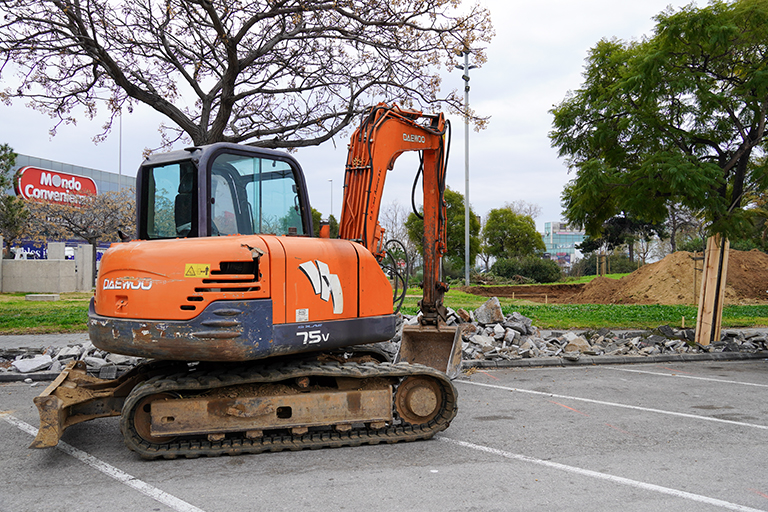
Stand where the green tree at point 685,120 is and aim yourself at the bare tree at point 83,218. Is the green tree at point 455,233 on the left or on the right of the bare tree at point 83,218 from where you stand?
right

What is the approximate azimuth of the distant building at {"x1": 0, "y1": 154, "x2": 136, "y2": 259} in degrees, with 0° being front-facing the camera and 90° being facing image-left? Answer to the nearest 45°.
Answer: approximately 315°

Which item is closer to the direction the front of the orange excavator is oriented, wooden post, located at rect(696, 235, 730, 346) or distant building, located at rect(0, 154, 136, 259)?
the wooden post

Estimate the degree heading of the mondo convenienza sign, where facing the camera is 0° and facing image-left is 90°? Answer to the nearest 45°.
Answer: approximately 315°

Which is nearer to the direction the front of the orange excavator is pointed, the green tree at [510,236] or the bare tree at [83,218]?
the green tree

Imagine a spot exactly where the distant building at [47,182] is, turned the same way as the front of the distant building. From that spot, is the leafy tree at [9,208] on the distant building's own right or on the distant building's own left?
on the distant building's own right

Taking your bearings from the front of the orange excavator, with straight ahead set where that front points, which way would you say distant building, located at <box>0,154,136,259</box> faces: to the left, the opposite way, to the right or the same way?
to the right

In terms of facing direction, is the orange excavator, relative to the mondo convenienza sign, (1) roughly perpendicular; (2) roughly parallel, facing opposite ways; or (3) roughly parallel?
roughly perpendicular

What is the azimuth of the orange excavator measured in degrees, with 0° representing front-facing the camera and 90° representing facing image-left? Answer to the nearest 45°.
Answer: approximately 225°
